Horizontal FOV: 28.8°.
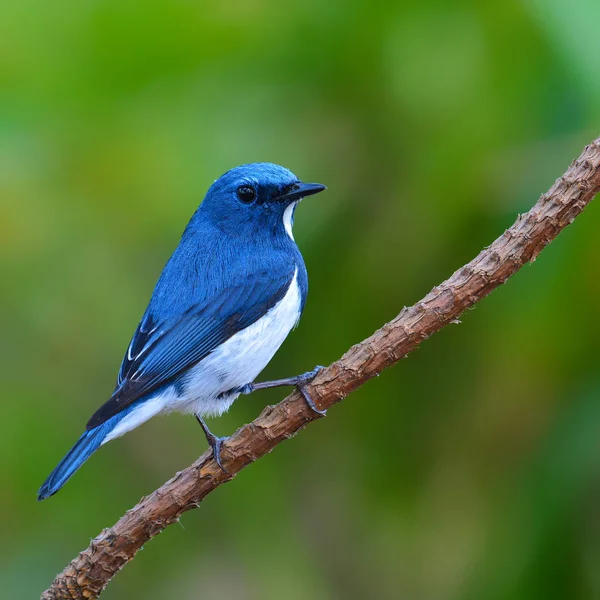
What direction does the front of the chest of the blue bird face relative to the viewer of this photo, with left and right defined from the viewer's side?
facing to the right of the viewer
